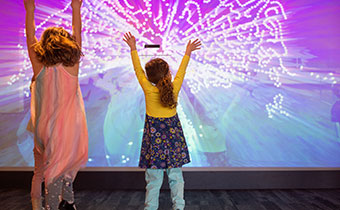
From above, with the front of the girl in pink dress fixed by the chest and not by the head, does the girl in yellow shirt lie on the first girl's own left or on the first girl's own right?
on the first girl's own right

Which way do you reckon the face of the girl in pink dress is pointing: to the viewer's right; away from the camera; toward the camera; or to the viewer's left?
away from the camera

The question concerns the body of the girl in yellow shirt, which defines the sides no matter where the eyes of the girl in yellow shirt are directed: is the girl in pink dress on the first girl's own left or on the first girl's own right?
on the first girl's own left

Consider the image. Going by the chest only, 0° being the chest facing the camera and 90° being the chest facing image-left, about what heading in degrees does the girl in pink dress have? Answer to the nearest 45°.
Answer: approximately 180°

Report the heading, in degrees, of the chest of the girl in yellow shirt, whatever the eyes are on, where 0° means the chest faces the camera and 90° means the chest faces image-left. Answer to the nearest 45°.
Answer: approximately 180°

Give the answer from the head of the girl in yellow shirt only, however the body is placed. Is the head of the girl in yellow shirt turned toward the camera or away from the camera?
away from the camera

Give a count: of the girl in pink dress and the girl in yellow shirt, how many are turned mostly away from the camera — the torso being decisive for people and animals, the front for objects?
2
